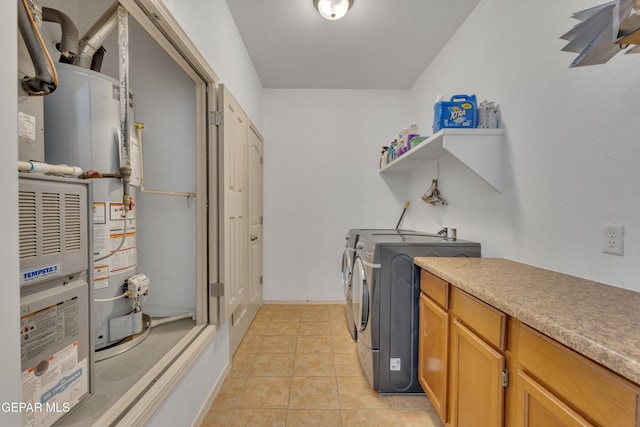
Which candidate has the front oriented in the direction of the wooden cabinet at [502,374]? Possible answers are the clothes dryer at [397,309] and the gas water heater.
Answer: the gas water heater

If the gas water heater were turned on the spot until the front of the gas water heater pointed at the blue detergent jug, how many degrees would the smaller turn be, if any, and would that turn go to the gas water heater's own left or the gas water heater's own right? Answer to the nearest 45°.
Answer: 0° — it already faces it

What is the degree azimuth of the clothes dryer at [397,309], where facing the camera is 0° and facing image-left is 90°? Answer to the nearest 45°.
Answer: approximately 90°

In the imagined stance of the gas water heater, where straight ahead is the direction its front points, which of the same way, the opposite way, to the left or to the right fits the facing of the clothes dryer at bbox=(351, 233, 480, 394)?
the opposite way

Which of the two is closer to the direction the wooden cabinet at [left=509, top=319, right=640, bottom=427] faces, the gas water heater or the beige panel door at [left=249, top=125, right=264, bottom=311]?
the gas water heater

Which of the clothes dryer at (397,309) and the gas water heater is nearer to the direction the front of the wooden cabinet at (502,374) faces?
the gas water heater

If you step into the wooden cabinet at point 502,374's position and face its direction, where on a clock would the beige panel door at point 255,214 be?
The beige panel door is roughly at 2 o'clock from the wooden cabinet.

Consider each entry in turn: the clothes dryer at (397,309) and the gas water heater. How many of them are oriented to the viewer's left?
1
